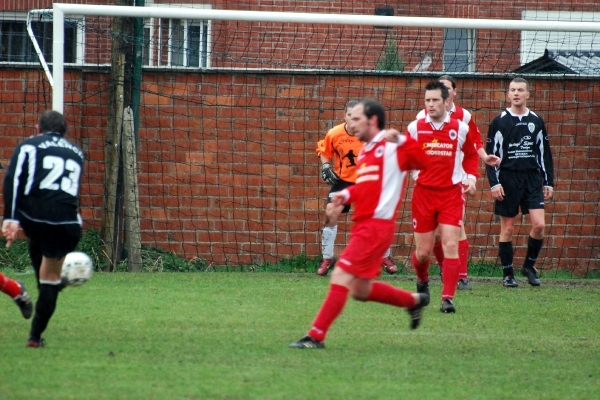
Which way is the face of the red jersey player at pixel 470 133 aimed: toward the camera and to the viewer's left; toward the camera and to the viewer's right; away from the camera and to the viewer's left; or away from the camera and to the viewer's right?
toward the camera and to the viewer's left

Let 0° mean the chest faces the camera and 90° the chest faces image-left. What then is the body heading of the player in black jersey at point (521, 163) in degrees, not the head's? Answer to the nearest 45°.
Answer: approximately 0°

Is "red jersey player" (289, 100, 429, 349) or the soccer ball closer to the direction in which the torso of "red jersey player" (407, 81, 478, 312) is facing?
the red jersey player

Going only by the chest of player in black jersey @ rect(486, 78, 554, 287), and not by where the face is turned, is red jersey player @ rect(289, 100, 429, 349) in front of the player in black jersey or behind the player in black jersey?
in front

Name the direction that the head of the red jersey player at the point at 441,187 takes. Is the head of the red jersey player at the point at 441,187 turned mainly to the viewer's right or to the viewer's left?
to the viewer's left

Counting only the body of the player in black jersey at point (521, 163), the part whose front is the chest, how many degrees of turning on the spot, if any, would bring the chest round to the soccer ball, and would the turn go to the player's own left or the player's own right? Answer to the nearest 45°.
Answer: approximately 45° to the player's own right

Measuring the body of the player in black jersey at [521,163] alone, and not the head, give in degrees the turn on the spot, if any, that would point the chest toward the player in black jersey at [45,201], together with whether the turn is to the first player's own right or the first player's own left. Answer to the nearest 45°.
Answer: approximately 45° to the first player's own right
